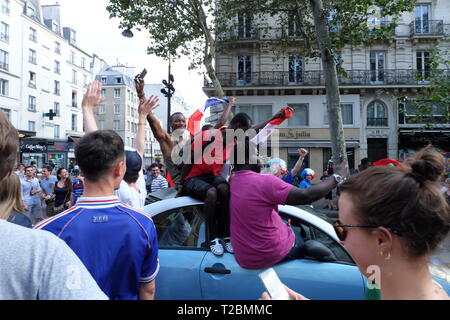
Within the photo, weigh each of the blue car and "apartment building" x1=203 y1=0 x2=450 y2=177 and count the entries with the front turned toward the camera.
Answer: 1

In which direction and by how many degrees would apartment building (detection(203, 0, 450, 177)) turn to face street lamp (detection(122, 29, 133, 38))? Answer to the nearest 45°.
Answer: approximately 45° to its right

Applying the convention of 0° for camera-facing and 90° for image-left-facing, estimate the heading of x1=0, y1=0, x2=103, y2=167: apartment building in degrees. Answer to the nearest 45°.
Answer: approximately 315°

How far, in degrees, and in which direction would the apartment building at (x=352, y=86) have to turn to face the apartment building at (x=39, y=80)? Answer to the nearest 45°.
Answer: approximately 90° to its right

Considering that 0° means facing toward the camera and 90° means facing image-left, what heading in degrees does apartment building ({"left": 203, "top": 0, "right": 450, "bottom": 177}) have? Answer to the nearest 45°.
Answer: approximately 0°

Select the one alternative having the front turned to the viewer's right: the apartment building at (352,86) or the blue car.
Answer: the blue car

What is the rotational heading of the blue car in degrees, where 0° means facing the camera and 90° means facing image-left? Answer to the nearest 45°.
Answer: approximately 270°

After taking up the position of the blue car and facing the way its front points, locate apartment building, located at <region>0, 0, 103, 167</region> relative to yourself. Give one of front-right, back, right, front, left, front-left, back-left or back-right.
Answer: back-left

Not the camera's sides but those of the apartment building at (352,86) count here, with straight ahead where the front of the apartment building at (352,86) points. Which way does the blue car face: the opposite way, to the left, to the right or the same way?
to the left
